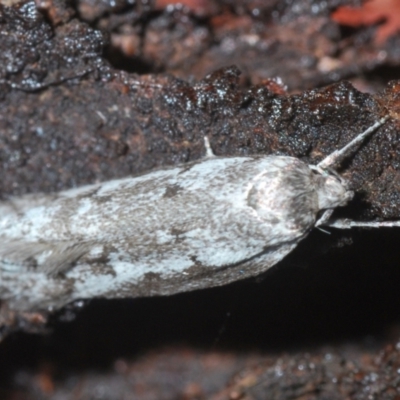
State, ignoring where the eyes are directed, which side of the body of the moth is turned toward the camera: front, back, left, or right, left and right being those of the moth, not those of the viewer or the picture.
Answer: right
